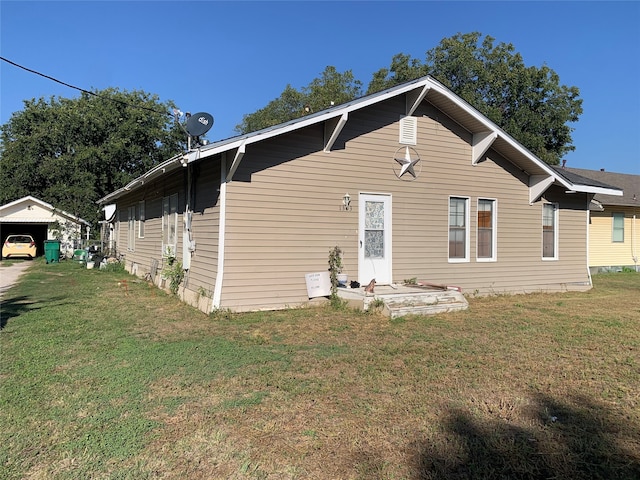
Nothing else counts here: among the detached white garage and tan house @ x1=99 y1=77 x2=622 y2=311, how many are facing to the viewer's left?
0

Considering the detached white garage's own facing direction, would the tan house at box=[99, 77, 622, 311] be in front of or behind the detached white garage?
in front

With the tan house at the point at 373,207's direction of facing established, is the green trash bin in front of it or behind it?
behind

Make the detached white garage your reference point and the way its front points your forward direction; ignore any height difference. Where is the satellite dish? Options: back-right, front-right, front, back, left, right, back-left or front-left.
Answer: front

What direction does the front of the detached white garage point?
toward the camera

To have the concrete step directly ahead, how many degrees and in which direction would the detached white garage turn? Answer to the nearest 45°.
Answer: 0° — it already faces it

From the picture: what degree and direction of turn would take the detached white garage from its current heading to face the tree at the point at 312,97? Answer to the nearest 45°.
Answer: approximately 90° to its left

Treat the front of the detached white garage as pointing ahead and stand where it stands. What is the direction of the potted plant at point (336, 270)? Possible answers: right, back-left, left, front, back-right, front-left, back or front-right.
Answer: front
